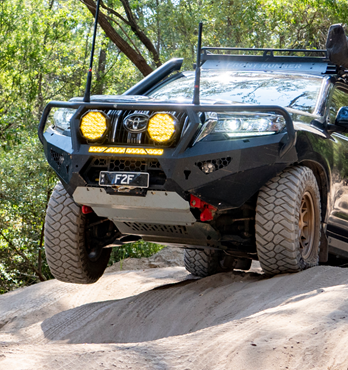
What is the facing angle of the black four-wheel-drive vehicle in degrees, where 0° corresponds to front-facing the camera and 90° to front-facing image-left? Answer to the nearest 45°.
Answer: approximately 45°
